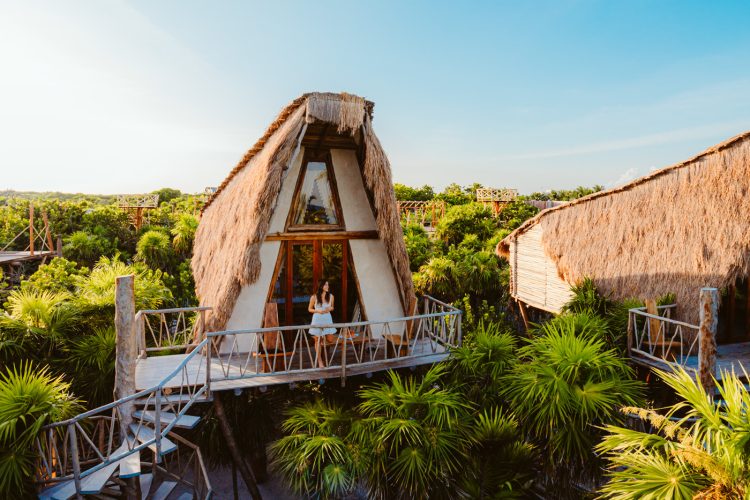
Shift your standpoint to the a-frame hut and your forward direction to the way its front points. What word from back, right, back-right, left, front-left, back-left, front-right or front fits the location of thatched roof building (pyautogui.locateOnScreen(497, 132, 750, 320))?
front-left

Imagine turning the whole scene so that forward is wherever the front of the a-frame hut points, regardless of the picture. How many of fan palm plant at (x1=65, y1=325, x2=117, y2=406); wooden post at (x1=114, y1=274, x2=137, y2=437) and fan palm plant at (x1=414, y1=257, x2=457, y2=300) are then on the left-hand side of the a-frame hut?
1

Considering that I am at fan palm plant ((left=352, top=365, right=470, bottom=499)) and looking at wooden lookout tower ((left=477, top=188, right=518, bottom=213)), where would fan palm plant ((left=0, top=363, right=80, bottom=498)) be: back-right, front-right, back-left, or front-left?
back-left

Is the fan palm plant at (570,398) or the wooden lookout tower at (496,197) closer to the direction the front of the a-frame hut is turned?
the fan palm plant

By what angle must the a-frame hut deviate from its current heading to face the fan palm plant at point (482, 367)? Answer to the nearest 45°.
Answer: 0° — it already faces it

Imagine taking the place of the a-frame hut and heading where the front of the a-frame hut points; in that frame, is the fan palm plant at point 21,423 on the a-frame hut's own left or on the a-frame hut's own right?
on the a-frame hut's own right

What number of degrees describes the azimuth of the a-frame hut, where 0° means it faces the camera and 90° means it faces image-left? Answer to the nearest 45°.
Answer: approximately 315°

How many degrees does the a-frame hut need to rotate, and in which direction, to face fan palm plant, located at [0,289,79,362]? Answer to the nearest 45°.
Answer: approximately 135° to its right

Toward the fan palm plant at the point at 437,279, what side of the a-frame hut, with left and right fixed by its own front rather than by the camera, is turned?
left

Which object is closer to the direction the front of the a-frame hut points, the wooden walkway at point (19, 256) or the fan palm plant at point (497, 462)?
the fan palm plant

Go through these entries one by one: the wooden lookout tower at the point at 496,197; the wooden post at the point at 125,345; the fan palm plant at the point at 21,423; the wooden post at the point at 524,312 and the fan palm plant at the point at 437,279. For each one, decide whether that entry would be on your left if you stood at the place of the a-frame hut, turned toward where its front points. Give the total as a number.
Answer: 3
